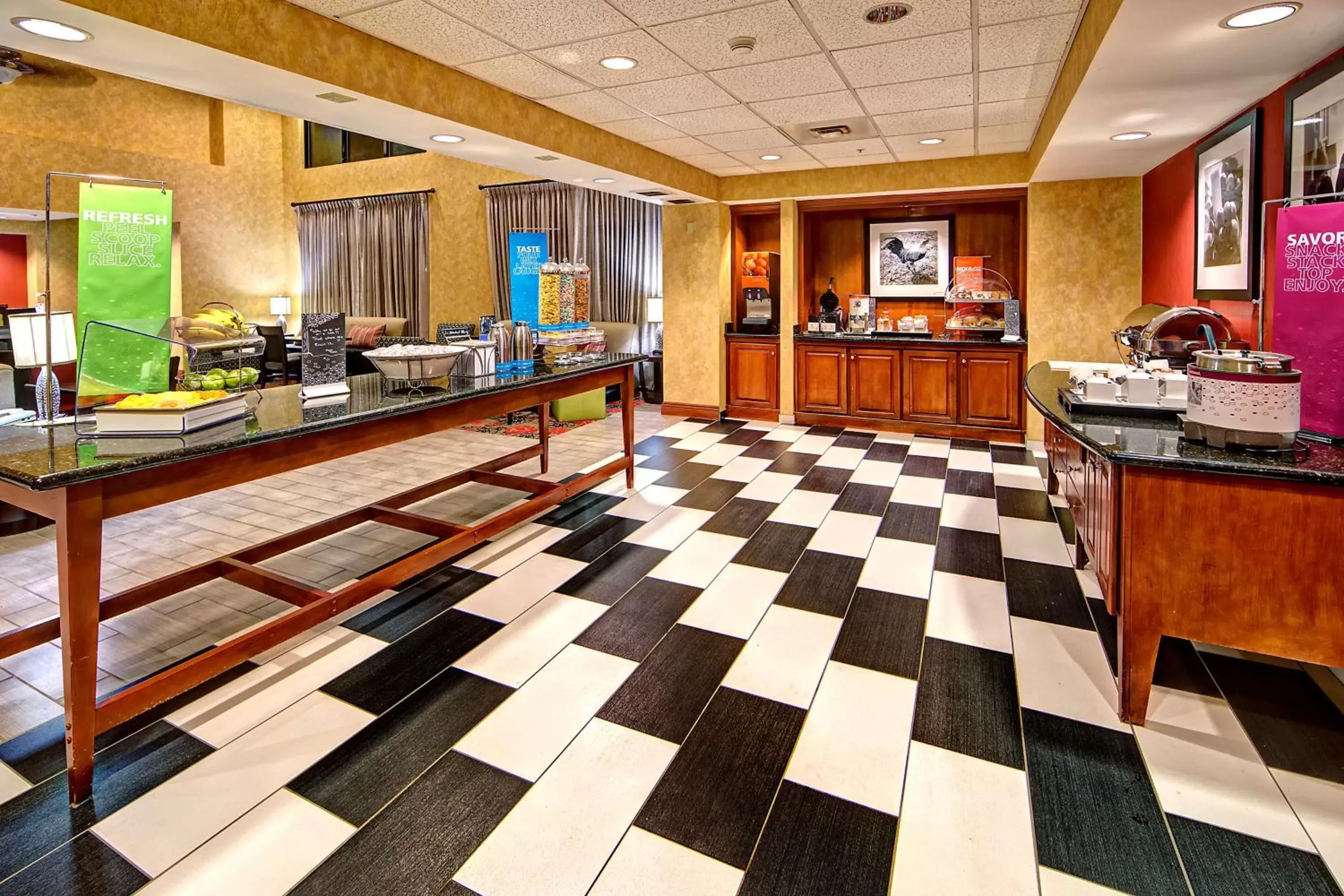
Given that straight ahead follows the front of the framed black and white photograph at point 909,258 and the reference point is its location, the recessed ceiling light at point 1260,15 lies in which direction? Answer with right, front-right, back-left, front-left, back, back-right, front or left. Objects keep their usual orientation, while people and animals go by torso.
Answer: front

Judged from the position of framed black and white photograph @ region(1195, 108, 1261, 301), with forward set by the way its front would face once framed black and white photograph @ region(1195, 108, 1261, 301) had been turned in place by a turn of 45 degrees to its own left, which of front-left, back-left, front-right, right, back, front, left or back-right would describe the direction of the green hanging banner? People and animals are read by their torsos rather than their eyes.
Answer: front-right

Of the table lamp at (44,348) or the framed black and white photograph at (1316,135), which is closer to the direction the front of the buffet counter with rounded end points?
the table lamp

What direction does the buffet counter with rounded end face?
to the viewer's left

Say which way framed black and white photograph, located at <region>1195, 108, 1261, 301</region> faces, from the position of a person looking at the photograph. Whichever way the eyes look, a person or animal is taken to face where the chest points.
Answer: facing the viewer and to the left of the viewer

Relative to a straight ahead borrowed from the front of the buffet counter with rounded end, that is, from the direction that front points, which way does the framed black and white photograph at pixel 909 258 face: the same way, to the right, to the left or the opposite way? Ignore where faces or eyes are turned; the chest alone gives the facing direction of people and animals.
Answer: to the left

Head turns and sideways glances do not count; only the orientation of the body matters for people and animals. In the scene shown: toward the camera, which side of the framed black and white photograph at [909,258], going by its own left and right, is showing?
front

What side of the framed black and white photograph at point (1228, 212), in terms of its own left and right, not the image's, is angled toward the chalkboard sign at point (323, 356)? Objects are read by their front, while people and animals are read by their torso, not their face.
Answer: front

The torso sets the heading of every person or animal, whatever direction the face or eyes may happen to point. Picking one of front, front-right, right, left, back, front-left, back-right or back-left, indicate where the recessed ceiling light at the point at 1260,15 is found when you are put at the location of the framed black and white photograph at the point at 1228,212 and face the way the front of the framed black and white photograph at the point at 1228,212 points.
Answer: front-left

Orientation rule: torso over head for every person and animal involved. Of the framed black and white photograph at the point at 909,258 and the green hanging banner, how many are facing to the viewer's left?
0

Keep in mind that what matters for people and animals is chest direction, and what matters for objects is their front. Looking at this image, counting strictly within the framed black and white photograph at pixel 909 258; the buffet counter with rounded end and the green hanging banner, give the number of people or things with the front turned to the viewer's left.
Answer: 1

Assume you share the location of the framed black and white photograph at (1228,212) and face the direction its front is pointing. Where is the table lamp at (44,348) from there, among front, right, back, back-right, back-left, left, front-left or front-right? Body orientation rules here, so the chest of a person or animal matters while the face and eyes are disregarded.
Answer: front
